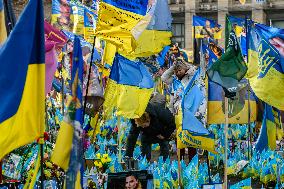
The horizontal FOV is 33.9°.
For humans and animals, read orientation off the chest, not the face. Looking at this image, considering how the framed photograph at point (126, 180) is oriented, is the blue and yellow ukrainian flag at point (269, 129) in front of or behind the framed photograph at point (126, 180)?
behind

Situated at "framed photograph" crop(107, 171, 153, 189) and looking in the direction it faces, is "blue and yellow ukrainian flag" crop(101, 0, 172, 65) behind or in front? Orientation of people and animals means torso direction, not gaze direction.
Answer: behind

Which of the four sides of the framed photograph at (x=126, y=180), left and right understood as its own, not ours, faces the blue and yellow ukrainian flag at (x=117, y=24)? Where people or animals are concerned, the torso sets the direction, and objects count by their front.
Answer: back

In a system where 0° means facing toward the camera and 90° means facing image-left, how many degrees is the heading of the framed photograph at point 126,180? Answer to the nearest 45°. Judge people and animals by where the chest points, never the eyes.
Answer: approximately 0°

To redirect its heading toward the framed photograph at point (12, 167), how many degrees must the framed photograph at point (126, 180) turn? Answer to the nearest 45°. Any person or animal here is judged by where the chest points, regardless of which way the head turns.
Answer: approximately 135° to its right

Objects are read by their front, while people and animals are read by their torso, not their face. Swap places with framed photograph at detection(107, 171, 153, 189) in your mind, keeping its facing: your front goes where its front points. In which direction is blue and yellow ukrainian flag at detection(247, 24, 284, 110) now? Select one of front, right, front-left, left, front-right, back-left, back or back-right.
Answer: back-left
